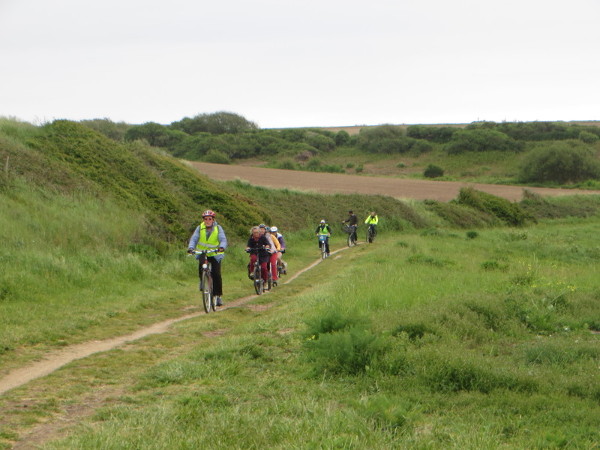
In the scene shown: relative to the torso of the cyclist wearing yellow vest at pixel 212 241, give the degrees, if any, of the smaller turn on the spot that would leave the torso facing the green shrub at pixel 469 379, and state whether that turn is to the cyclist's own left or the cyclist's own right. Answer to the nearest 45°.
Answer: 0° — they already face it

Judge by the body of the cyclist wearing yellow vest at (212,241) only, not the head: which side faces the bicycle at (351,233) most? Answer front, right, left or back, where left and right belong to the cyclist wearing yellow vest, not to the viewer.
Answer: back

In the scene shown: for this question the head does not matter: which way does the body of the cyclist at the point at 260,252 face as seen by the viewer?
toward the camera

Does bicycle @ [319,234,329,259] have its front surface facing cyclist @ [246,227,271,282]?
yes

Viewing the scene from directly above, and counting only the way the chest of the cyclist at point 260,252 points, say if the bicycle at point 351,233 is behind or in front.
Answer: behind

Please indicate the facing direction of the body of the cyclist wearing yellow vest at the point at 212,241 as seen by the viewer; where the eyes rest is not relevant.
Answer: toward the camera

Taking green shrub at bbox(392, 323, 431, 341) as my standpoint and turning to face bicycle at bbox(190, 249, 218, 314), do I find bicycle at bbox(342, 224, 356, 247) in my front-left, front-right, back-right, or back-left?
front-right

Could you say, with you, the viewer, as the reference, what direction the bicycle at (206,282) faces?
facing the viewer

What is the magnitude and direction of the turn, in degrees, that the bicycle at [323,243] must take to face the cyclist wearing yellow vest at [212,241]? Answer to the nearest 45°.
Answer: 0° — it already faces them

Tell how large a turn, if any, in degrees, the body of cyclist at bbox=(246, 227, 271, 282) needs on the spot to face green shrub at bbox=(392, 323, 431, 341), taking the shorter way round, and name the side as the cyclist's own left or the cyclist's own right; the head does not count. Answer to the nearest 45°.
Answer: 0° — they already face it

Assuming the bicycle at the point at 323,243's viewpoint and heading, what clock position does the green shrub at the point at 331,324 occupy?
The green shrub is roughly at 12 o'clock from the bicycle.
